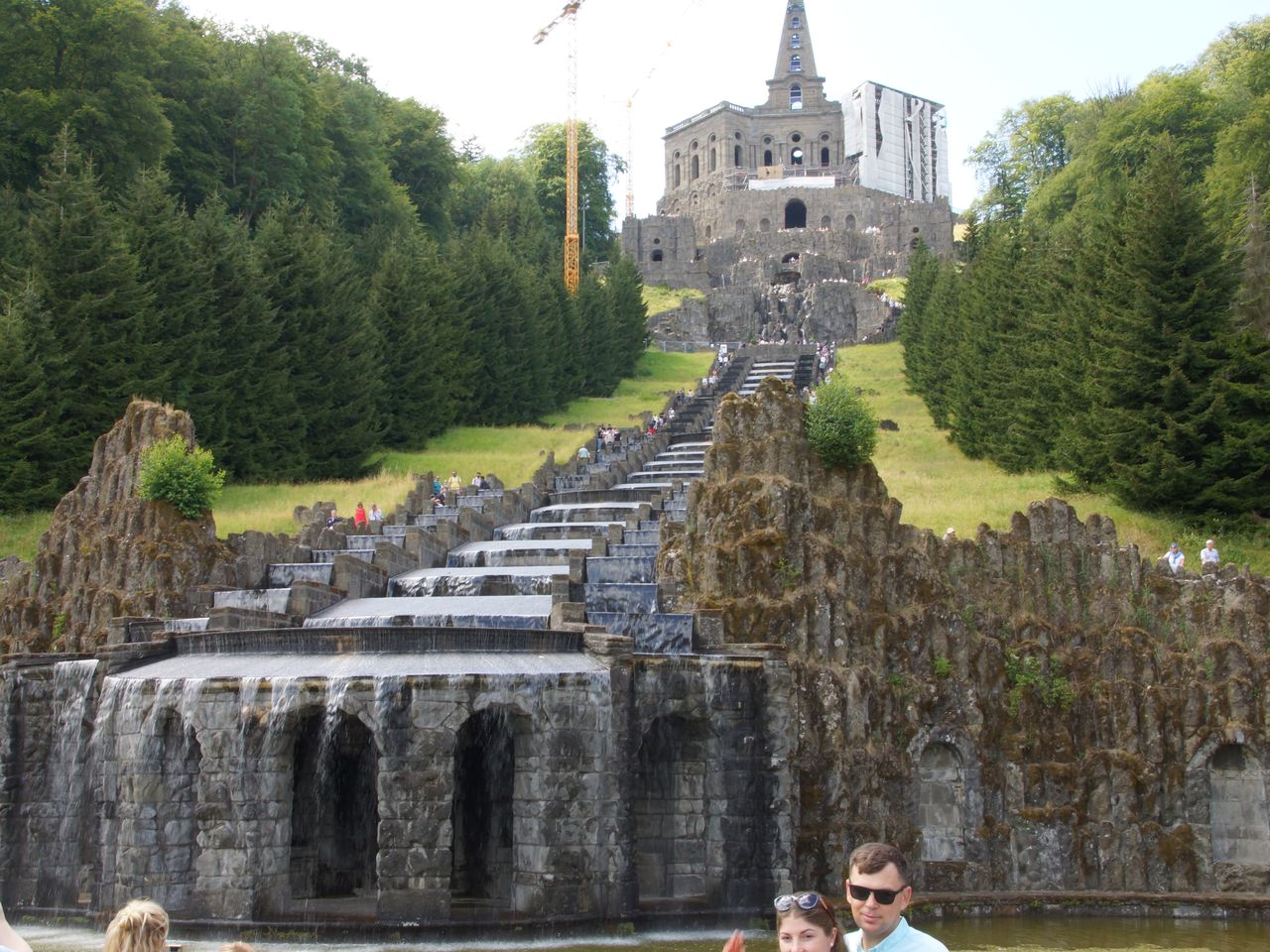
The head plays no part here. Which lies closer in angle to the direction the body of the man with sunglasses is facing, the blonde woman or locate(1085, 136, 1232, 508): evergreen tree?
the blonde woman

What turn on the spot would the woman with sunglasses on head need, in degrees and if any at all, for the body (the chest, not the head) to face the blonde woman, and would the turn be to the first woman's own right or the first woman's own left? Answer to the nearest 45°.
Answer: approximately 45° to the first woman's own right

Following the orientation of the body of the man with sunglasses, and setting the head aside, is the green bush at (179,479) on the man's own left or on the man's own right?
on the man's own right

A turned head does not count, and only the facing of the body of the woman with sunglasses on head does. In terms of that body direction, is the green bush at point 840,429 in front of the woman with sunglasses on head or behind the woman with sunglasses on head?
behind

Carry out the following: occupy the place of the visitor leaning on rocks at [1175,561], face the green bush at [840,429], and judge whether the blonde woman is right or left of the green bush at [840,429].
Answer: left

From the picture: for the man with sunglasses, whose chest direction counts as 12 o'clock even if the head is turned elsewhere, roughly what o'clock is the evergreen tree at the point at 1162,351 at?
The evergreen tree is roughly at 5 o'clock from the man with sunglasses.

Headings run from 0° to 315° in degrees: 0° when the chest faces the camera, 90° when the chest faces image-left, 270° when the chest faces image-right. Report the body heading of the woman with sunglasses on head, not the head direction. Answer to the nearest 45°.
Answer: approximately 45°

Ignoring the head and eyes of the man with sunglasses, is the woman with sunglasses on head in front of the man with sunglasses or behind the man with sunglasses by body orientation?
in front

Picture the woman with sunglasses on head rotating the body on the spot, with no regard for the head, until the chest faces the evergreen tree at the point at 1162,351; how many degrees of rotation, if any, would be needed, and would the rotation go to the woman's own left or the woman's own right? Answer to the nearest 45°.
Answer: approximately 135° to the woman's own right

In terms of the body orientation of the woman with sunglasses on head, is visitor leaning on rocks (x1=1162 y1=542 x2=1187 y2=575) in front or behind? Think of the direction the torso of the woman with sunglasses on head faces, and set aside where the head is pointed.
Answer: behind

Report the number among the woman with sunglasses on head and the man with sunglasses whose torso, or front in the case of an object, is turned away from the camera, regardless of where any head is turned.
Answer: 0

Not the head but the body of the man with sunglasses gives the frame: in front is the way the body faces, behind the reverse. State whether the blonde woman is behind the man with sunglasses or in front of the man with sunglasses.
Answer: in front
